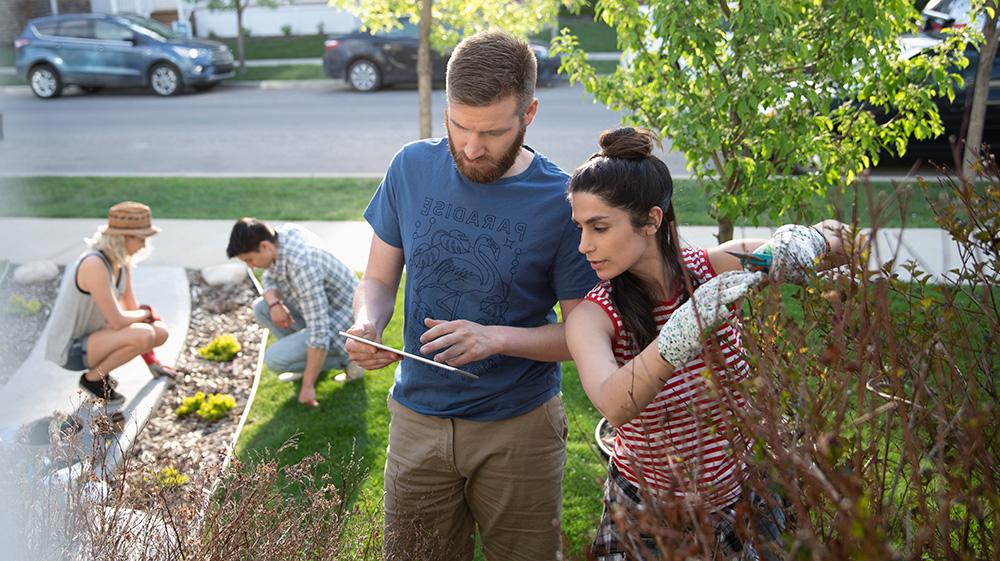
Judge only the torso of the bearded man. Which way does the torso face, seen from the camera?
toward the camera

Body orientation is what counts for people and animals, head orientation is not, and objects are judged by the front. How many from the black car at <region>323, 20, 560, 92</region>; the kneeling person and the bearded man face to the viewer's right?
1

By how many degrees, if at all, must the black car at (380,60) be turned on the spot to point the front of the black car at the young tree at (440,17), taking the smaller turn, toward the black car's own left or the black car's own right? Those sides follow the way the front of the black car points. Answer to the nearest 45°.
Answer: approximately 90° to the black car's own right

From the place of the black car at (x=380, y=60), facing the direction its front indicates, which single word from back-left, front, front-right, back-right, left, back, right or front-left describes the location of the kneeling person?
right

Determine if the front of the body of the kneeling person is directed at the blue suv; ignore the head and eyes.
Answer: no

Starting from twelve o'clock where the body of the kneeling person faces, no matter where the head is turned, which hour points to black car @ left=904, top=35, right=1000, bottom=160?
The black car is roughly at 5 o'clock from the kneeling person.

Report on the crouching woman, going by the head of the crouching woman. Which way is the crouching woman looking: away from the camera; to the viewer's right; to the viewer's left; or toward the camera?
to the viewer's right

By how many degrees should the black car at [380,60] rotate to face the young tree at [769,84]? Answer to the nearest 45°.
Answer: approximately 90° to its right

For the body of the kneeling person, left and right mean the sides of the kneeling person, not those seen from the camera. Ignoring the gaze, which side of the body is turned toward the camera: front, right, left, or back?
left

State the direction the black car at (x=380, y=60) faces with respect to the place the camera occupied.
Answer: facing to the right of the viewer

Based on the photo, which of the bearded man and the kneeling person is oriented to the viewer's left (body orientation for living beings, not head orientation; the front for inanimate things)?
the kneeling person

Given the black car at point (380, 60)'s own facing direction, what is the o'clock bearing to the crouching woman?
The crouching woman is roughly at 3 o'clock from the black car.

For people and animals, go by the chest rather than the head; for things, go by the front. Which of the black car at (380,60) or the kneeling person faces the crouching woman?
the kneeling person

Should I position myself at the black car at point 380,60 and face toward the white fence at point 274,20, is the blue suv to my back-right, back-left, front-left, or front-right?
front-left

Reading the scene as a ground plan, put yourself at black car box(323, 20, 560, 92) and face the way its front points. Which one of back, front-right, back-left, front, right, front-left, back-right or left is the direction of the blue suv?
back

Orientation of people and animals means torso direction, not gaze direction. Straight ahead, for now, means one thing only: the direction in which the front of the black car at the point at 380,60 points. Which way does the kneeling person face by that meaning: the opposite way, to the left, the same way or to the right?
the opposite way

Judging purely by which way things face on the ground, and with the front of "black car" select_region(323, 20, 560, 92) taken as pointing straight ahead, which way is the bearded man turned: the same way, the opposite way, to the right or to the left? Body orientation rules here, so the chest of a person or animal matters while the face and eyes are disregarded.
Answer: to the right

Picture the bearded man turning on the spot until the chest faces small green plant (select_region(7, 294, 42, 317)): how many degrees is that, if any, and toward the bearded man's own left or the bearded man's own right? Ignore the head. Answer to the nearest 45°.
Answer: approximately 135° to the bearded man's own right

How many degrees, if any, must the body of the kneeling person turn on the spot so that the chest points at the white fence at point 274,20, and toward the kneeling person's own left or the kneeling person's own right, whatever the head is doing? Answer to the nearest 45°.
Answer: approximately 90° to the kneeling person's own right

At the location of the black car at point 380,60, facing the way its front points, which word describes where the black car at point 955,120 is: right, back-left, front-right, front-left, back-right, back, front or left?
front-right

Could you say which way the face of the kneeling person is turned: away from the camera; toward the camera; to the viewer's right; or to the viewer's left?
to the viewer's left
